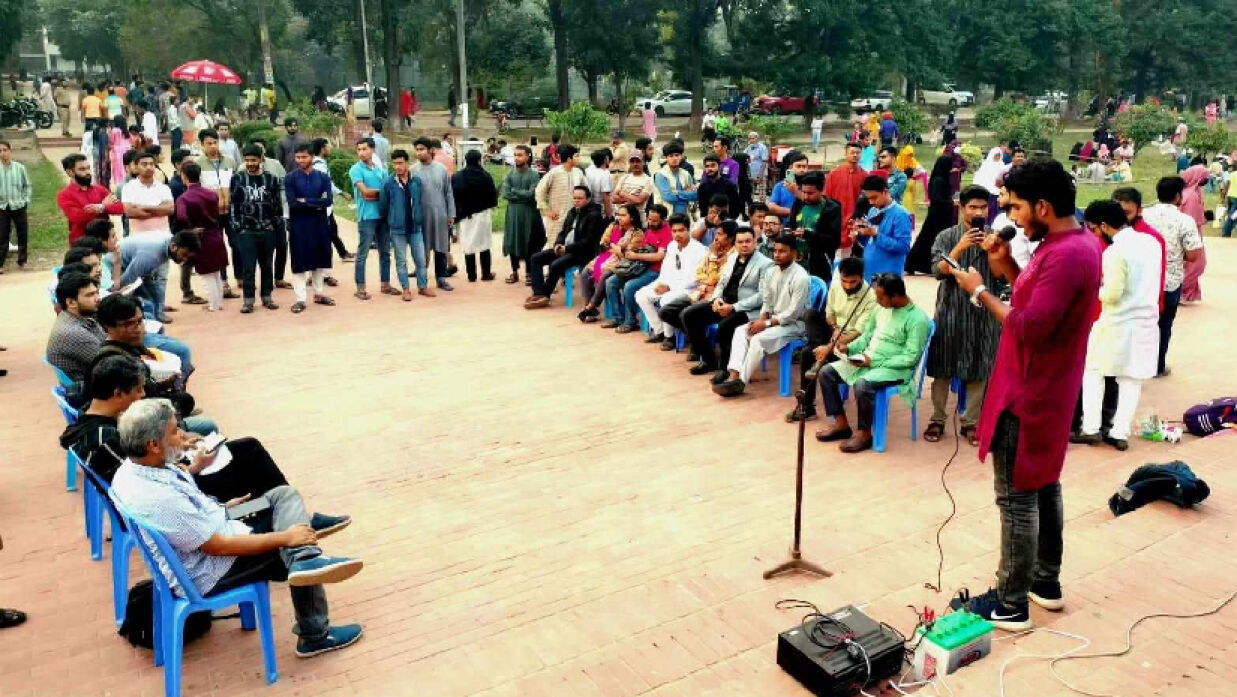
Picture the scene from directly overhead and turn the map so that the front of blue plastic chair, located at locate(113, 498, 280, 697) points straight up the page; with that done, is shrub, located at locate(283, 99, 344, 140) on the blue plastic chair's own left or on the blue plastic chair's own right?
on the blue plastic chair's own left

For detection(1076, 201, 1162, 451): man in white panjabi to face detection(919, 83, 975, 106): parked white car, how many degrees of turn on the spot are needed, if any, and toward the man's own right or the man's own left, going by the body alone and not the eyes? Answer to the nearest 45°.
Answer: approximately 45° to the man's own right

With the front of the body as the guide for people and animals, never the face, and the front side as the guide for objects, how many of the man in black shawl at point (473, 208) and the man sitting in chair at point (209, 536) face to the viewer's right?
1

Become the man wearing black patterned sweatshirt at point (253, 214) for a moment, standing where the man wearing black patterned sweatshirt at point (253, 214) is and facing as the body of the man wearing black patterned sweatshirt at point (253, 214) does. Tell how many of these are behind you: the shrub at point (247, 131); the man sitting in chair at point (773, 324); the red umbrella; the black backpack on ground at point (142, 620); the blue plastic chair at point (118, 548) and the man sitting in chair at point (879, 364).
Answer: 2

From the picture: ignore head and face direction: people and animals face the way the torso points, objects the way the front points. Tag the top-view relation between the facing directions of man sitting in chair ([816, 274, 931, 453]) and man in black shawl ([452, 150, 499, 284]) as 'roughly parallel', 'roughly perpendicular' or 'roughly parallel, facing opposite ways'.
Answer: roughly perpendicular

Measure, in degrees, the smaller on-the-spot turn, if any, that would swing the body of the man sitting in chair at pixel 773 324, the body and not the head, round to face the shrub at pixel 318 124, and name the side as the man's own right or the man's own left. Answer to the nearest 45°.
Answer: approximately 90° to the man's own right

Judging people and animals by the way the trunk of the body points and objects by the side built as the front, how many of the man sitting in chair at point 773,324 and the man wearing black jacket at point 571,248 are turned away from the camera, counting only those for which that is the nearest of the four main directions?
0

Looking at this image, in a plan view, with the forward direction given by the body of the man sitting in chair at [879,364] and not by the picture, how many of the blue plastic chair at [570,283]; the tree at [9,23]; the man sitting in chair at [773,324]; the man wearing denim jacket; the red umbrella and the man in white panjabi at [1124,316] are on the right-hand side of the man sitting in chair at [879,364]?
5

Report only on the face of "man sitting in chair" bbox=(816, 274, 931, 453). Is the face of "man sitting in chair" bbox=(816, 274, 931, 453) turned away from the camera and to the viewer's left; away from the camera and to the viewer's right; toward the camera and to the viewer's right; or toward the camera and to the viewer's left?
toward the camera and to the viewer's left

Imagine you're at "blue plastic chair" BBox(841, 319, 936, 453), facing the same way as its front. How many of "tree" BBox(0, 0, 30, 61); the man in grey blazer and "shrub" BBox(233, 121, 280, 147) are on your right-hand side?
3

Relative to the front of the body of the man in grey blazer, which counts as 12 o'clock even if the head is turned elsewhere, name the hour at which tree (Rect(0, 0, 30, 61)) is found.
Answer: The tree is roughly at 3 o'clock from the man in grey blazer.

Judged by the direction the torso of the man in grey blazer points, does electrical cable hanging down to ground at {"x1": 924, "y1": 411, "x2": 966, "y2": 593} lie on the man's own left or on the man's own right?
on the man's own left

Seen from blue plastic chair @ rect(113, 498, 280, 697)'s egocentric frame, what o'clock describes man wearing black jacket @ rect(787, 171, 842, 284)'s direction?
The man wearing black jacket is roughly at 11 o'clock from the blue plastic chair.

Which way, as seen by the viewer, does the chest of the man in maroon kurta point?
to the viewer's left

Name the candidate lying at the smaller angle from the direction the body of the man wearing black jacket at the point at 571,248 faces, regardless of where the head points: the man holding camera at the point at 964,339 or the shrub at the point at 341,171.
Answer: the man holding camera
